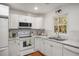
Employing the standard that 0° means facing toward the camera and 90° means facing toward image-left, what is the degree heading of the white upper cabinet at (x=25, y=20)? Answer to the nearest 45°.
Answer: approximately 0°
